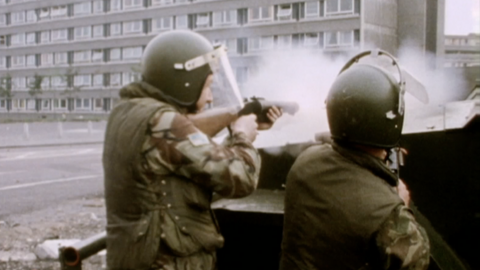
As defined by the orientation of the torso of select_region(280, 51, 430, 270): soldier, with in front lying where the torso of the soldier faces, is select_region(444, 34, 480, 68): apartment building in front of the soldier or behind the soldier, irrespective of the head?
in front

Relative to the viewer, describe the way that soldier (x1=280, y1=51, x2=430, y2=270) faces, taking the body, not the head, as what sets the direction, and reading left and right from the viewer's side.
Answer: facing away from the viewer and to the right of the viewer

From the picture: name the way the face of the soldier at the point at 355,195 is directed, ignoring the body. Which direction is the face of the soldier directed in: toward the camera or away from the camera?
away from the camera
